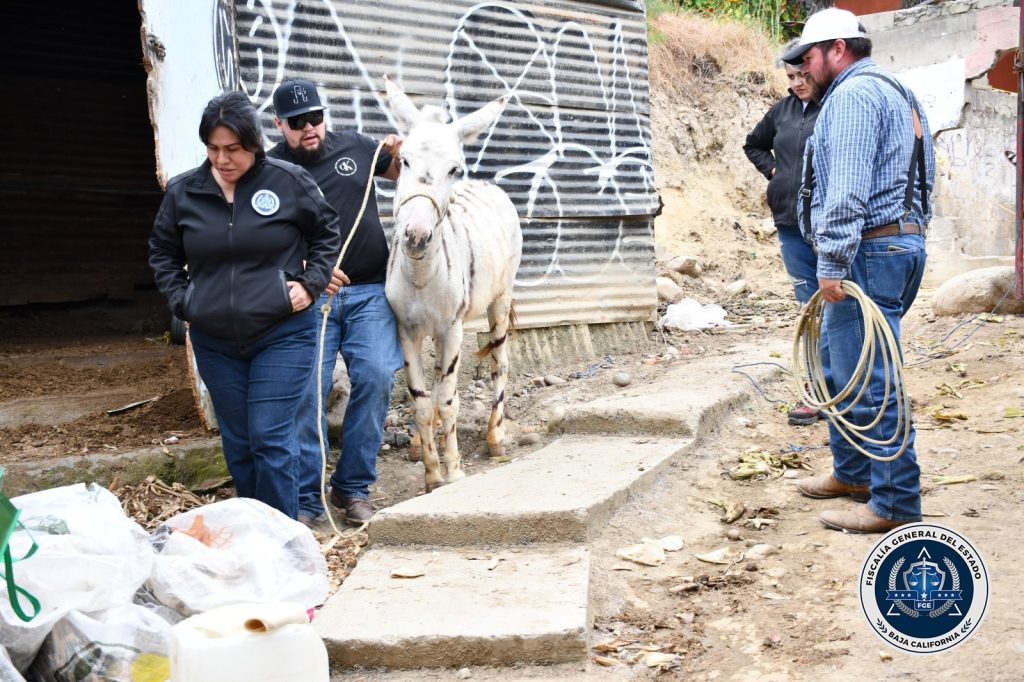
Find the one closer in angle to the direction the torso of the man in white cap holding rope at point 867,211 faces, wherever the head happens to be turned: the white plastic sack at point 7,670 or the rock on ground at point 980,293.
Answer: the white plastic sack

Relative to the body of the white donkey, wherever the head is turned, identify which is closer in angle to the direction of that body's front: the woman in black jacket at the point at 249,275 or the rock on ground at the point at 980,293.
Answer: the woman in black jacket

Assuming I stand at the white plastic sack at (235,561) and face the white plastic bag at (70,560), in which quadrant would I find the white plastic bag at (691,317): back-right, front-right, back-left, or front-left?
back-right

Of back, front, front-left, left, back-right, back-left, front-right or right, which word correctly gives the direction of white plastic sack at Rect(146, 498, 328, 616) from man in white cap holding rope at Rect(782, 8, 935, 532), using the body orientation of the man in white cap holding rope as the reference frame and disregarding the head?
front-left

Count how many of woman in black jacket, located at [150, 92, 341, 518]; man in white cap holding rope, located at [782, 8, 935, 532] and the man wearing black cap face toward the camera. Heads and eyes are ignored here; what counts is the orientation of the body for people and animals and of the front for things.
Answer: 2

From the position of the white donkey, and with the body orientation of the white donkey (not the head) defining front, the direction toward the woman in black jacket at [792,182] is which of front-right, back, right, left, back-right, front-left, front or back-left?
back-left

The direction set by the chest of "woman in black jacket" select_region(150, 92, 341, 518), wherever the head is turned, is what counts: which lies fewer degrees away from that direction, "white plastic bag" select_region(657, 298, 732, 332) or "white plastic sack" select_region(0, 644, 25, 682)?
the white plastic sack

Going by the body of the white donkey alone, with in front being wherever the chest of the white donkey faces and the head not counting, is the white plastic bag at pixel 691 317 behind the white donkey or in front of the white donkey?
behind

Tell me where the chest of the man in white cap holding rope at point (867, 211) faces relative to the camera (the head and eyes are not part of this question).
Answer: to the viewer's left

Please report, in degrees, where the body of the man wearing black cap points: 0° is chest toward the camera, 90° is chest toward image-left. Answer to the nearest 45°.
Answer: approximately 0°

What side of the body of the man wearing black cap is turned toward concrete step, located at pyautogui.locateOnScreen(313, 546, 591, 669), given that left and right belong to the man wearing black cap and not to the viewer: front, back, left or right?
front

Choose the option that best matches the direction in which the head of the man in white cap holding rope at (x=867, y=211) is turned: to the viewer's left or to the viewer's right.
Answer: to the viewer's left
